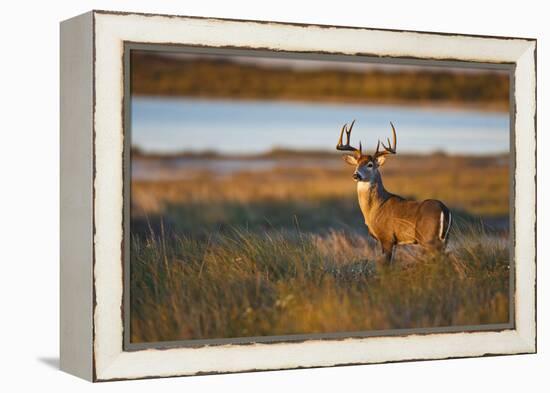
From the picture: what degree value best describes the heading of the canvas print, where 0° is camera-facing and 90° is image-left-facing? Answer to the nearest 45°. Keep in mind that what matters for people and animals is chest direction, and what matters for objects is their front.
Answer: approximately 315°

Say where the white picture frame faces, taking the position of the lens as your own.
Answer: facing the viewer and to the right of the viewer
